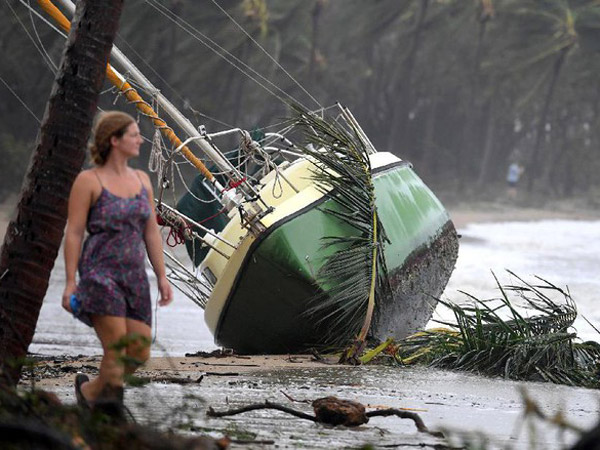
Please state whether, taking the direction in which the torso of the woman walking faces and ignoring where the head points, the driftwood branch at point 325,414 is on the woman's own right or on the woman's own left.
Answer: on the woman's own left

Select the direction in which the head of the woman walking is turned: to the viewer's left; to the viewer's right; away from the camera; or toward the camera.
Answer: to the viewer's right

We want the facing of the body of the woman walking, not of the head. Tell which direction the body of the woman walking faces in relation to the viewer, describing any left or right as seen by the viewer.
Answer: facing the viewer and to the right of the viewer

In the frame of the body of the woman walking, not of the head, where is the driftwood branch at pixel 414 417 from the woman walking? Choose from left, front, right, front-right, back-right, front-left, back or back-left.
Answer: front-left

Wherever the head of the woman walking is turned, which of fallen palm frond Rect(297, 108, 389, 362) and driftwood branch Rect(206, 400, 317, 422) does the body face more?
the driftwood branch

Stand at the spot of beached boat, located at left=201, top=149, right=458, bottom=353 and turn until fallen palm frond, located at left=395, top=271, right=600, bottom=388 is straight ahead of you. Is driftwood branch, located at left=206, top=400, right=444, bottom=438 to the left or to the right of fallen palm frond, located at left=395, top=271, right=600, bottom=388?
right

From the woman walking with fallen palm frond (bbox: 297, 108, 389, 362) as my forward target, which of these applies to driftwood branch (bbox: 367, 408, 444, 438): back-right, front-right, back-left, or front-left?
front-right

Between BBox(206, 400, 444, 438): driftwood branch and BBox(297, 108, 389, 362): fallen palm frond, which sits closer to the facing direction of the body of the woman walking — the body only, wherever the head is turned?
the driftwood branch

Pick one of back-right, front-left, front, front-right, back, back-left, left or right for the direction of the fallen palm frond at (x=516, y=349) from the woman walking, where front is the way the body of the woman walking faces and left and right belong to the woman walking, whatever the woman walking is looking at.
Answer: left
